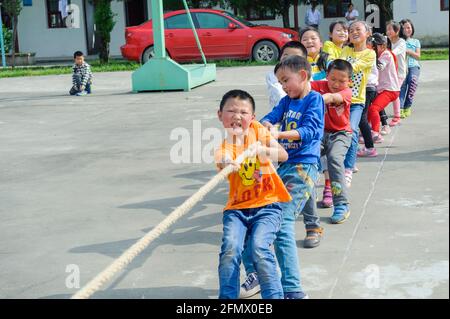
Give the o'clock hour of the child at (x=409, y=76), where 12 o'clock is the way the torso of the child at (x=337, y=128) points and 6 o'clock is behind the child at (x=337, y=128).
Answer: the child at (x=409, y=76) is roughly at 5 o'clock from the child at (x=337, y=128).

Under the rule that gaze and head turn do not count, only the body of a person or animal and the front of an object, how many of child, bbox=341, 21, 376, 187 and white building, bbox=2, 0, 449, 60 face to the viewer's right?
0

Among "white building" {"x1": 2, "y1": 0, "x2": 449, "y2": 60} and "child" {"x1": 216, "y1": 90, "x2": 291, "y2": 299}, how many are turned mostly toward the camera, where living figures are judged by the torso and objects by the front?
2

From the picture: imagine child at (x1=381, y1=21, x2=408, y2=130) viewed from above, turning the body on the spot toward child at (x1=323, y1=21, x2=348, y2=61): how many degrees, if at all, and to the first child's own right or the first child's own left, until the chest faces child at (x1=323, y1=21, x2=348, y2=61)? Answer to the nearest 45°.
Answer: approximately 45° to the first child's own left

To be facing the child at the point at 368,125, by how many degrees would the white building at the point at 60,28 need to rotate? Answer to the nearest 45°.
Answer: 0° — it already faces them

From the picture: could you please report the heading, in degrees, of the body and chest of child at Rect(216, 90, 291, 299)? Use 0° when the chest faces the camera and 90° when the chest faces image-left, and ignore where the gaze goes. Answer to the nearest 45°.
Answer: approximately 0°

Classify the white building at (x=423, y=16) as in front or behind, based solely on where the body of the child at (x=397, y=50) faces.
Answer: behind

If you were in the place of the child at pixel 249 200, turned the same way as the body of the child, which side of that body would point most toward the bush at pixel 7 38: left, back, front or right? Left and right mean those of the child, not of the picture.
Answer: back

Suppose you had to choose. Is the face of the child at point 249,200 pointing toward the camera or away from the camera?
toward the camera

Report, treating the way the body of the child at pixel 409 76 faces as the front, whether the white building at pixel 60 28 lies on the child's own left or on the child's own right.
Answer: on the child's own right

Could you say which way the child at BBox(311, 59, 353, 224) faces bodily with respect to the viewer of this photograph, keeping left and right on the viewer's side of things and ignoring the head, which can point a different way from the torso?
facing the viewer and to the left of the viewer

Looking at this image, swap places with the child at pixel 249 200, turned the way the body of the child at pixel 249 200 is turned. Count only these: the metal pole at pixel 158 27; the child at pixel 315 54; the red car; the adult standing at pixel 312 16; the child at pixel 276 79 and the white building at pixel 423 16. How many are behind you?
6

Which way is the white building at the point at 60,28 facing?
toward the camera

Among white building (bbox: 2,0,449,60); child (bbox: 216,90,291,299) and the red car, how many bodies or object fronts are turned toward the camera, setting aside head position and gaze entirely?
2

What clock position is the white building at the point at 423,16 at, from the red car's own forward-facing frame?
The white building is roughly at 11 o'clock from the red car.

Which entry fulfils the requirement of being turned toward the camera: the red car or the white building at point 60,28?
the white building

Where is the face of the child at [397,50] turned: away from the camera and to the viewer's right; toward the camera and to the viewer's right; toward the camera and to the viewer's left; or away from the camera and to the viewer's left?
toward the camera and to the viewer's left

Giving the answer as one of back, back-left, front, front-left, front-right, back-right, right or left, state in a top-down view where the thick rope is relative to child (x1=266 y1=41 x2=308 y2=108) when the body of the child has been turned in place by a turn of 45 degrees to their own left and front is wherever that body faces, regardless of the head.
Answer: front

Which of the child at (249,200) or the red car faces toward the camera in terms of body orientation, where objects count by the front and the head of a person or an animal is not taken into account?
the child

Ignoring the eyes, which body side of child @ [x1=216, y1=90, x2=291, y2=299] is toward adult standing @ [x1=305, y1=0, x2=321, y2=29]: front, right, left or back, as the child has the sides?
back
